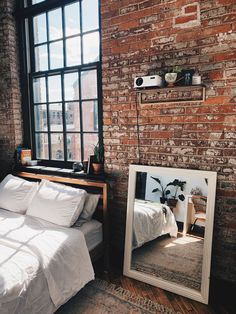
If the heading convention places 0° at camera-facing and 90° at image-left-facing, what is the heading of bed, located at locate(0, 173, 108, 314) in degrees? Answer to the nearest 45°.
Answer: approximately 45°

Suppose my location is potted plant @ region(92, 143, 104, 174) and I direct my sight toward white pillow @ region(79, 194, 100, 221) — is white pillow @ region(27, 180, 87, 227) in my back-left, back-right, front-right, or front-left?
front-right

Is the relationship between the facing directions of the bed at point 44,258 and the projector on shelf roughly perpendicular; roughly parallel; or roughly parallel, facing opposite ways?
roughly parallel

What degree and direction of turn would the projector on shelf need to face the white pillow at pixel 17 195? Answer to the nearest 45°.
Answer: approximately 45° to its right

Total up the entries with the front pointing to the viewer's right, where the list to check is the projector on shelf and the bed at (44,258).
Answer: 0
